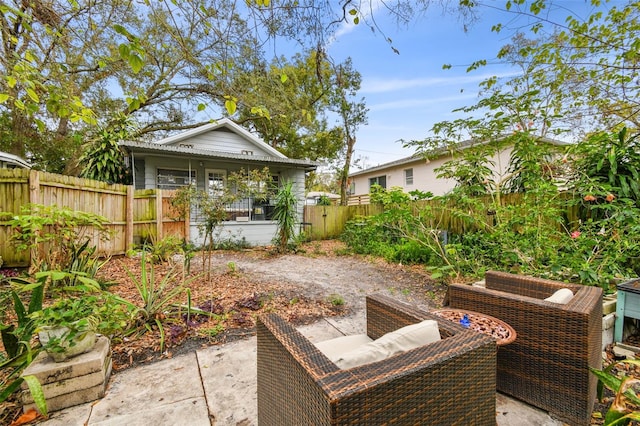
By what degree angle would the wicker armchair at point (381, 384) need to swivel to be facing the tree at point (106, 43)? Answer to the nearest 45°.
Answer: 0° — it already faces it

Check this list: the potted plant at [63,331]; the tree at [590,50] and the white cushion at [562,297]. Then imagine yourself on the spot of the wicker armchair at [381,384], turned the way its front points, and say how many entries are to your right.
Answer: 2

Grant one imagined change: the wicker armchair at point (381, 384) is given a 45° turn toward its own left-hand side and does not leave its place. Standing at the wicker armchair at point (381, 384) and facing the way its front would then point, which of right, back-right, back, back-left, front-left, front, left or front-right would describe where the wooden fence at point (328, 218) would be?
right

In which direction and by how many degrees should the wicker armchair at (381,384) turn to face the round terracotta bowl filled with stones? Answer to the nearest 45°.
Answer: approximately 90° to its right

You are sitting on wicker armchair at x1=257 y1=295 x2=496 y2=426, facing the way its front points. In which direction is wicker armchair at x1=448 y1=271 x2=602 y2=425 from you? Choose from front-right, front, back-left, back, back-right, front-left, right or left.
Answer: right

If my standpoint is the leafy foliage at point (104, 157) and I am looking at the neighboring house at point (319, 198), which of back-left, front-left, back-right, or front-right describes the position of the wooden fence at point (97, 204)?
back-right

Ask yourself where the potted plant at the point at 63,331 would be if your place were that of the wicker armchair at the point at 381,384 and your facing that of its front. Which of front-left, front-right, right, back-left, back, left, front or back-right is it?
front-left

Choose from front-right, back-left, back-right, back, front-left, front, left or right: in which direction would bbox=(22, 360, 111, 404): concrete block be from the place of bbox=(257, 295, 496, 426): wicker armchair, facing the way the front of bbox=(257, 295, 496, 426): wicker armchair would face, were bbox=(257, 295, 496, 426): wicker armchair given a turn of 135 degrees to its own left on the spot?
right

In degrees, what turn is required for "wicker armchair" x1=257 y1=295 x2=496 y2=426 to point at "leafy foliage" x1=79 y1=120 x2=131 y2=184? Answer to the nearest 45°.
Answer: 0° — it already faces it

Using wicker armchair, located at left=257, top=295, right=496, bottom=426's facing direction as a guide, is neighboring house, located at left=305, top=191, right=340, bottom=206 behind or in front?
in front
